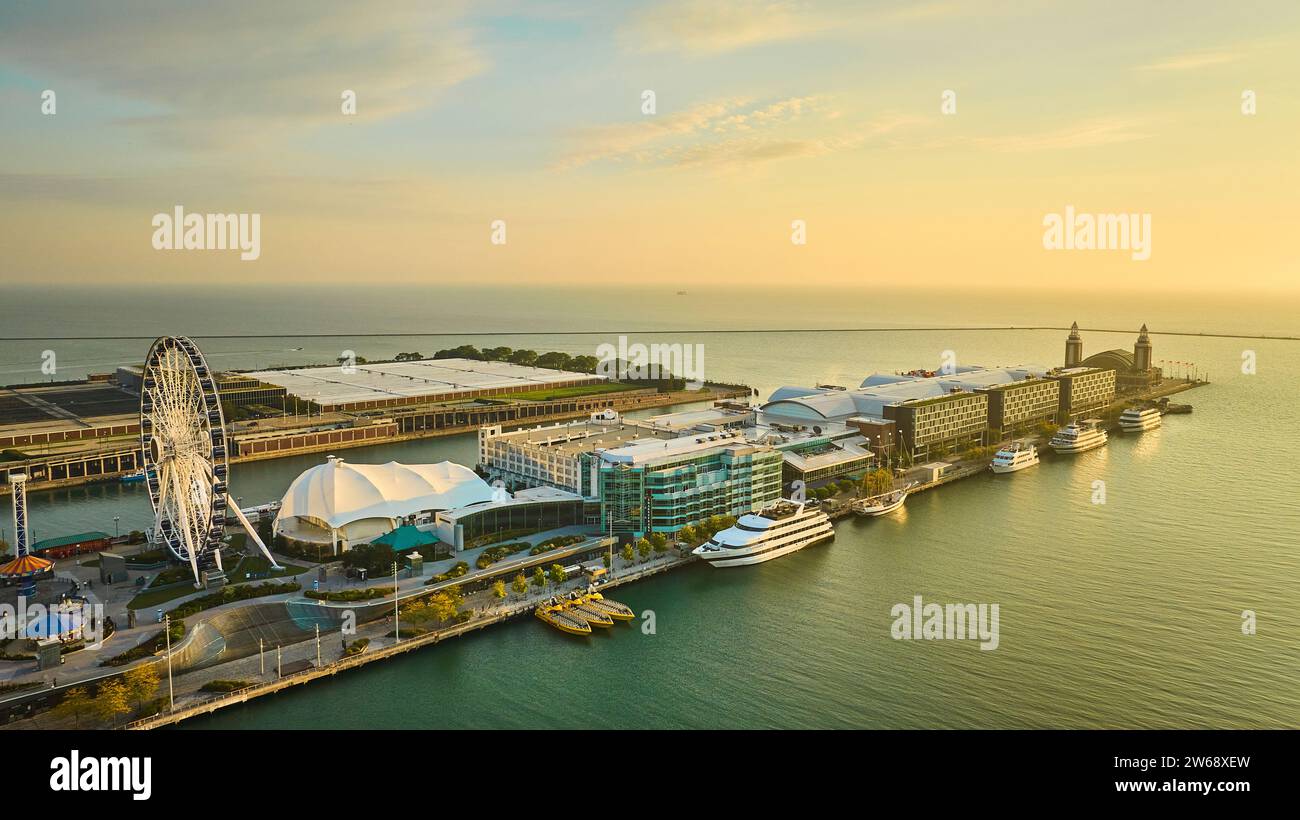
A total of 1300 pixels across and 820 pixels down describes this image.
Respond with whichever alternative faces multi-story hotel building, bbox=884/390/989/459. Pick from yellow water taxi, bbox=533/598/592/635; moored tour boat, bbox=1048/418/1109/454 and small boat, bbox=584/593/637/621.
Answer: the moored tour boat

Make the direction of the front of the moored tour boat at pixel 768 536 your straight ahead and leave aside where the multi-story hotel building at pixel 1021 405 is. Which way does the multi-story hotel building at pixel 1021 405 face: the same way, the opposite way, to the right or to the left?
to the left

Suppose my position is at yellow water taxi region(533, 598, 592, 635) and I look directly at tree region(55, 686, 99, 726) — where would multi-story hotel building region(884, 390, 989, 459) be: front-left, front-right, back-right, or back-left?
back-right

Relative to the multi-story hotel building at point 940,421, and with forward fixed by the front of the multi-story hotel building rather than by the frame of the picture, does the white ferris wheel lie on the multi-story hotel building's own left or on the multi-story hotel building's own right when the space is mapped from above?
on the multi-story hotel building's own right

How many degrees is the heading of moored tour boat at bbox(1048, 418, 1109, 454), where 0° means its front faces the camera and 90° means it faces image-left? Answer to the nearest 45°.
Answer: approximately 45°

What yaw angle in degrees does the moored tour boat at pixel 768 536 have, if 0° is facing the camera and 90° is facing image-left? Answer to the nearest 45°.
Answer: approximately 45°

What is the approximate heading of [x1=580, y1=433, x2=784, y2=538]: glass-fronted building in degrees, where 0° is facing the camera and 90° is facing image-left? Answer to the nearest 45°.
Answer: approximately 315°

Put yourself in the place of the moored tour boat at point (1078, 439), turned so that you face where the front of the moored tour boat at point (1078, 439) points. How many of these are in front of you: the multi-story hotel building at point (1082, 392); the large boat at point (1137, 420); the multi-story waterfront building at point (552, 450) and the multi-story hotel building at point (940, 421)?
2

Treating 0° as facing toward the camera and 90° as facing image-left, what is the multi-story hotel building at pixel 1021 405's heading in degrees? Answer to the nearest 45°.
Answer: approximately 315°
